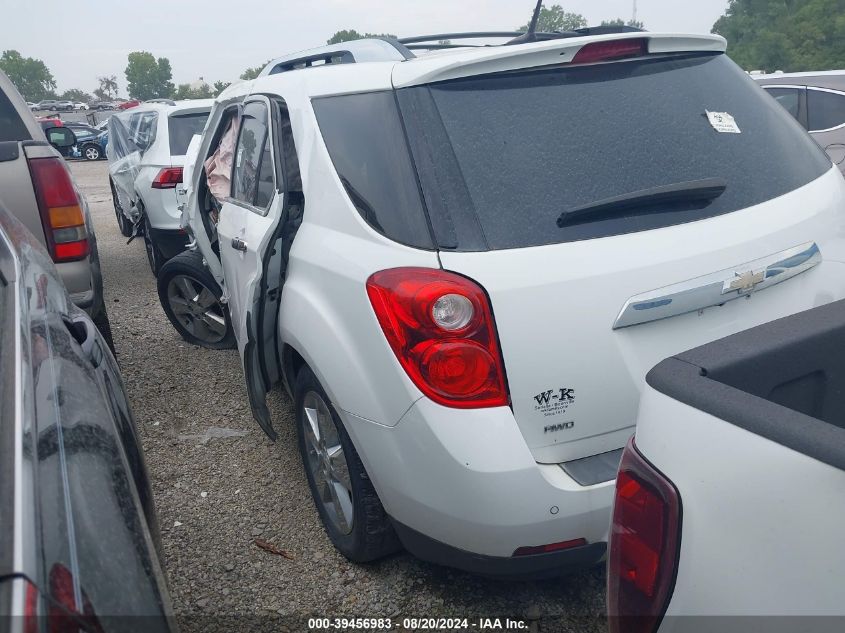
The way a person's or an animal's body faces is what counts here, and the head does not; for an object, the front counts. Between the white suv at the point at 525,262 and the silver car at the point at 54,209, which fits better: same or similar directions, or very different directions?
same or similar directions

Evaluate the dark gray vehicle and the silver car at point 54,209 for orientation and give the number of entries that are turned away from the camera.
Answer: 2

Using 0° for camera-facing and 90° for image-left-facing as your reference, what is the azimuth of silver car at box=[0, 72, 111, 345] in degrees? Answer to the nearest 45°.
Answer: approximately 180°

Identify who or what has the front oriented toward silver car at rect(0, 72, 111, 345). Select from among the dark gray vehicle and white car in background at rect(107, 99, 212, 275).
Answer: the dark gray vehicle

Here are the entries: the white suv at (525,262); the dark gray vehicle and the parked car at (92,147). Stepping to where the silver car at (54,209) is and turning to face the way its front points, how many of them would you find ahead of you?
1

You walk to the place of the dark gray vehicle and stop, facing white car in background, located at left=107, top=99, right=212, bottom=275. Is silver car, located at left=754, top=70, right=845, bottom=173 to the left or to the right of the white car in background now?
right

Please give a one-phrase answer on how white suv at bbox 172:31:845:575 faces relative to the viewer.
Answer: facing away from the viewer and to the left of the viewer

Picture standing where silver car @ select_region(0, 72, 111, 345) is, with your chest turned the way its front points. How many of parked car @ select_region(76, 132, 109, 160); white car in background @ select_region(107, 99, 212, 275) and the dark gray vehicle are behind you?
1

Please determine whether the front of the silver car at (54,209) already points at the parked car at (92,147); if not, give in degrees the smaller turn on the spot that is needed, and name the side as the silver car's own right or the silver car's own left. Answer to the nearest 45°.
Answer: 0° — it already faces it

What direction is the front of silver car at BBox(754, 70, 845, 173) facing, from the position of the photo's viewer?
facing away from the viewer and to the left of the viewer

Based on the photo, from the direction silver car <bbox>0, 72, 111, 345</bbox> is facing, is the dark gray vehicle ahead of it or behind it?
behind

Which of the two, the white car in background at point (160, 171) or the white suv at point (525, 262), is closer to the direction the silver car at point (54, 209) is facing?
the white car in background

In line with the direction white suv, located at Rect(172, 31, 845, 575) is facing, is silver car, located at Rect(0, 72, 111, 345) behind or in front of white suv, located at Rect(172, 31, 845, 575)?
in front

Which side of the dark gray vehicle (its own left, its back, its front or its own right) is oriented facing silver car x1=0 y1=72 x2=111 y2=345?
front

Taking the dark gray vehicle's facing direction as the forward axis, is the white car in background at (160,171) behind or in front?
in front

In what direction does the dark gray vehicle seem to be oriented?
away from the camera
